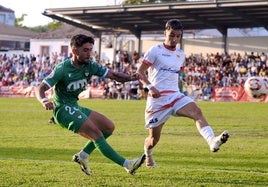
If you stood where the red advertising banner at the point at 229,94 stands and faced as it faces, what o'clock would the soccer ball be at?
The soccer ball is roughly at 12 o'clock from the red advertising banner.

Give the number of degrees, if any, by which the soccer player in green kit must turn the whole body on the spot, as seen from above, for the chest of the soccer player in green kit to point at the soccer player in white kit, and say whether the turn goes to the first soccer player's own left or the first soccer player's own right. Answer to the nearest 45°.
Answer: approximately 90° to the first soccer player's own left

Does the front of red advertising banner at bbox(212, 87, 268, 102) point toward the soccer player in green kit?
yes

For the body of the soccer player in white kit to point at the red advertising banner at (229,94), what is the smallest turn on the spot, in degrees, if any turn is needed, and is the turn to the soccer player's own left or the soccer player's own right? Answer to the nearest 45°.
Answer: approximately 135° to the soccer player's own left

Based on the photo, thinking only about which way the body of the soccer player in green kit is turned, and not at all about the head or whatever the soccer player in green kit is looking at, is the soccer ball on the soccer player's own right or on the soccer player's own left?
on the soccer player's own left

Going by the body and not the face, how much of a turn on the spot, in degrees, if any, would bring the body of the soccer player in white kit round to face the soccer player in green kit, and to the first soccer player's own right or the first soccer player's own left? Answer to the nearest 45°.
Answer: approximately 90° to the first soccer player's own right

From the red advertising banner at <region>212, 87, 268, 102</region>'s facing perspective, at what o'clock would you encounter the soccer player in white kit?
The soccer player in white kit is roughly at 12 o'clock from the red advertising banner.

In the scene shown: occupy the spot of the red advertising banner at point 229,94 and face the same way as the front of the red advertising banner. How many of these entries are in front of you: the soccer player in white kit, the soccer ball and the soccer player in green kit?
3

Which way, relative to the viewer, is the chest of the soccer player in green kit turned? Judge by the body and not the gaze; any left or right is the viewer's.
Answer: facing the viewer and to the right of the viewer

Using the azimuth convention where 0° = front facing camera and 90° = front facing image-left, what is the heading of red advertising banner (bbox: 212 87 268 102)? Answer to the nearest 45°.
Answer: approximately 0°
